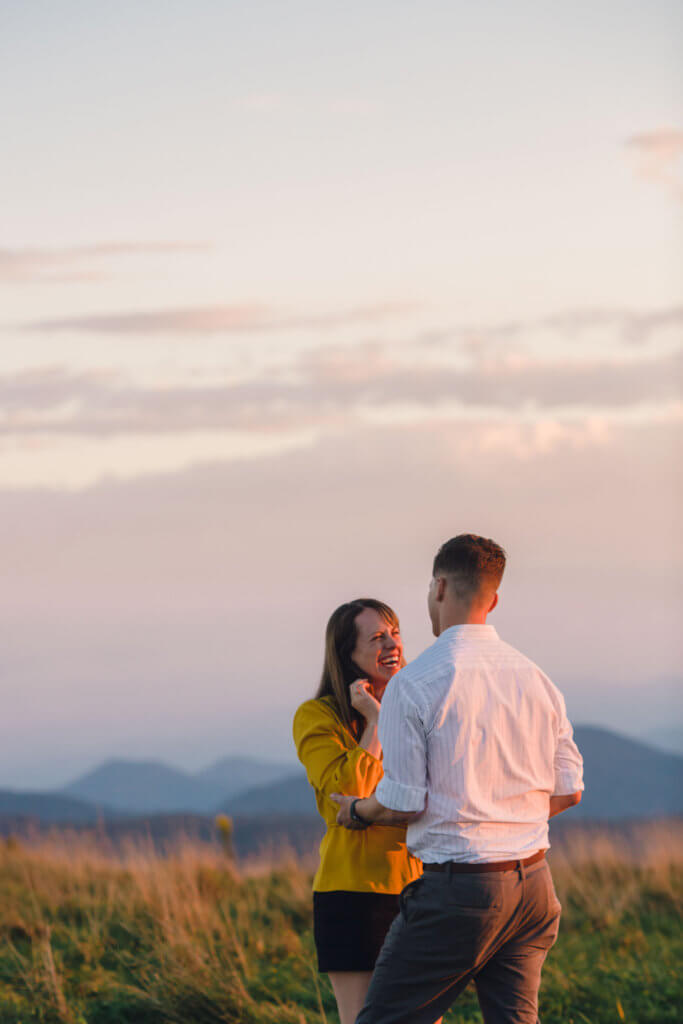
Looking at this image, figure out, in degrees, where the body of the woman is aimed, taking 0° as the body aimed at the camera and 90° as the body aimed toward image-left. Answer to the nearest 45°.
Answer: approximately 315°

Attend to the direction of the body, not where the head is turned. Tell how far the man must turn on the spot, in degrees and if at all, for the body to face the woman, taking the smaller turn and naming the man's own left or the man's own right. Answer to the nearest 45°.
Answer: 0° — they already face them

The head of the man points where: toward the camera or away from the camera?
away from the camera

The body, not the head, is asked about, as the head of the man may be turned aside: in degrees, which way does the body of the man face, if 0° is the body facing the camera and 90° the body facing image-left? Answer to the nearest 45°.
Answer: approximately 135°

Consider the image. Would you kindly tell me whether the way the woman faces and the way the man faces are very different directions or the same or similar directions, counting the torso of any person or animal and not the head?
very different directions

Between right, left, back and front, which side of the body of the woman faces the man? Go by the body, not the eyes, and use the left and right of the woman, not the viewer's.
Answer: front
